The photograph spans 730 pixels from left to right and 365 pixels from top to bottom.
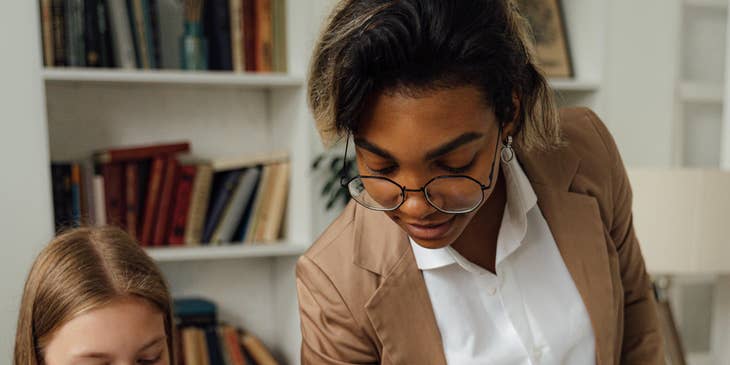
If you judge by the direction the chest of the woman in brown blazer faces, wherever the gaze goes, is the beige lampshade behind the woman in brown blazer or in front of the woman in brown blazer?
behind

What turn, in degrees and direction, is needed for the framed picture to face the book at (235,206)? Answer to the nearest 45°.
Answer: approximately 45° to its right

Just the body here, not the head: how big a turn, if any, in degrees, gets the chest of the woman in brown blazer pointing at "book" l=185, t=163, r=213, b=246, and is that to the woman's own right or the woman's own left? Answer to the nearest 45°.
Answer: approximately 135° to the woman's own right

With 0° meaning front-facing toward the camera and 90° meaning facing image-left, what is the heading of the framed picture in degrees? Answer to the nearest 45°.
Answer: approximately 0°

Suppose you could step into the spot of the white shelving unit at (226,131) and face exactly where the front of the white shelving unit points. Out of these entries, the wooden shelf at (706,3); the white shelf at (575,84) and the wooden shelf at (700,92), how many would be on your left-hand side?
3
